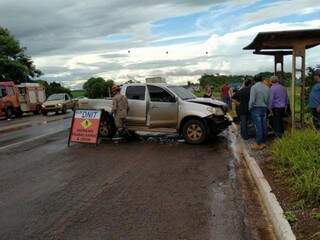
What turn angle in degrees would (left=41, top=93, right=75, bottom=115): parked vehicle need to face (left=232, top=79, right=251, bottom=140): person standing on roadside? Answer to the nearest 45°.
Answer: approximately 45° to its left

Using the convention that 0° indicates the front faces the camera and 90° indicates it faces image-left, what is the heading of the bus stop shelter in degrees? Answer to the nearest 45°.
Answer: approximately 90°

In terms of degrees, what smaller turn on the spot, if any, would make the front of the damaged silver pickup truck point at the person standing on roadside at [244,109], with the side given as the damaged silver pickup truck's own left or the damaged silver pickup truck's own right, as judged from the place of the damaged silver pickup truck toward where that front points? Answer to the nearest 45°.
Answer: approximately 45° to the damaged silver pickup truck's own left

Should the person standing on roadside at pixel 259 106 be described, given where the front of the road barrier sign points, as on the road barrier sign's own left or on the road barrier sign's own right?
on the road barrier sign's own left

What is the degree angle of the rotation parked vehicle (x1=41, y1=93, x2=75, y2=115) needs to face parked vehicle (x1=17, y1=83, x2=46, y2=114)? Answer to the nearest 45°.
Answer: approximately 90° to its right

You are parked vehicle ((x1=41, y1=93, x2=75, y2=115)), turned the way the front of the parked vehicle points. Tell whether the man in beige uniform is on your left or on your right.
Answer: on your left

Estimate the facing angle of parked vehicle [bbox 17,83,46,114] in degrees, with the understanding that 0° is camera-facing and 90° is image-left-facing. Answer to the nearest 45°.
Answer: approximately 45°

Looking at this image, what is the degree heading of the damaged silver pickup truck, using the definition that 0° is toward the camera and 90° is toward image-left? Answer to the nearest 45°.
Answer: approximately 315°

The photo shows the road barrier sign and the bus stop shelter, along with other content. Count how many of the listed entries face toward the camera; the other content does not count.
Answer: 1

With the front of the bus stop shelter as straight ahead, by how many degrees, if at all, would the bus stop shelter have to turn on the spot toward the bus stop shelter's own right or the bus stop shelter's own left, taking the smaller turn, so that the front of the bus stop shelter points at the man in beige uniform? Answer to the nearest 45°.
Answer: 0° — it already faces them
